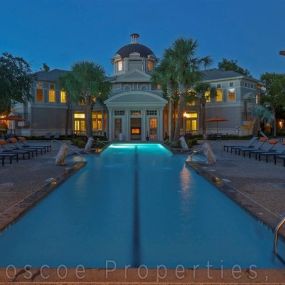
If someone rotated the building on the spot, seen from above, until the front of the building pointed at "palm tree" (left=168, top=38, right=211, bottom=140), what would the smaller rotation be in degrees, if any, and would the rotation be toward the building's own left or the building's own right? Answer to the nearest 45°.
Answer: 0° — it already faces it

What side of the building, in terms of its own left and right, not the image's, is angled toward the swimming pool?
front

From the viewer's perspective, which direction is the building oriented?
toward the camera

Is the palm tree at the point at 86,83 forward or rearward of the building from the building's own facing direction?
forward

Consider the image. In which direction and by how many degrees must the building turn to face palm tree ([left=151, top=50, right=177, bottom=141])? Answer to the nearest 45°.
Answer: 0° — it already faces it
